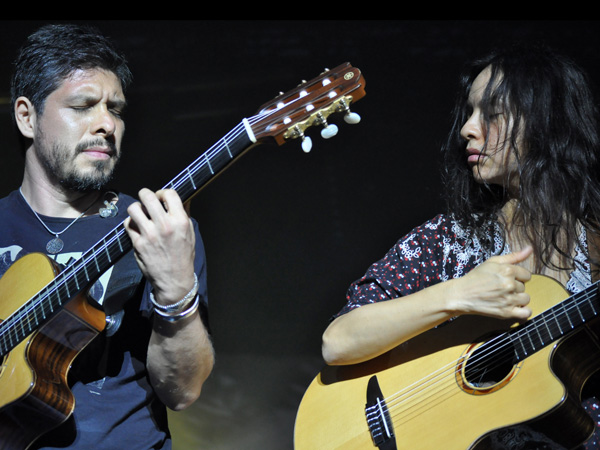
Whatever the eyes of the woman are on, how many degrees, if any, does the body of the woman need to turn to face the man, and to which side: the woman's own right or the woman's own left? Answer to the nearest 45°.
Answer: approximately 90° to the woman's own right

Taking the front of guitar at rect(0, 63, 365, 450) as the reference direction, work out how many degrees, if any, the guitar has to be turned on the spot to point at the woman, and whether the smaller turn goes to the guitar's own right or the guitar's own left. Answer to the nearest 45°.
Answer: approximately 135° to the guitar's own left

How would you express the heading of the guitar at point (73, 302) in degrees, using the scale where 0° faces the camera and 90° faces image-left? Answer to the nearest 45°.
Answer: approximately 45°

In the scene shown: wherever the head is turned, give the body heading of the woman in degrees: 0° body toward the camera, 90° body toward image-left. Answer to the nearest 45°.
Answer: approximately 0°

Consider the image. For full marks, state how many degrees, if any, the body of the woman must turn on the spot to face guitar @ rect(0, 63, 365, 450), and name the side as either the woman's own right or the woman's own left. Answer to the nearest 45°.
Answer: approximately 45° to the woman's own right

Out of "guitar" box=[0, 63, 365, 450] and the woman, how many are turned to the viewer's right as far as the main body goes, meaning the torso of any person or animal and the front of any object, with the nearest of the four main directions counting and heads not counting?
0

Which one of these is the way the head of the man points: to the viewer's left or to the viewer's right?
to the viewer's right
